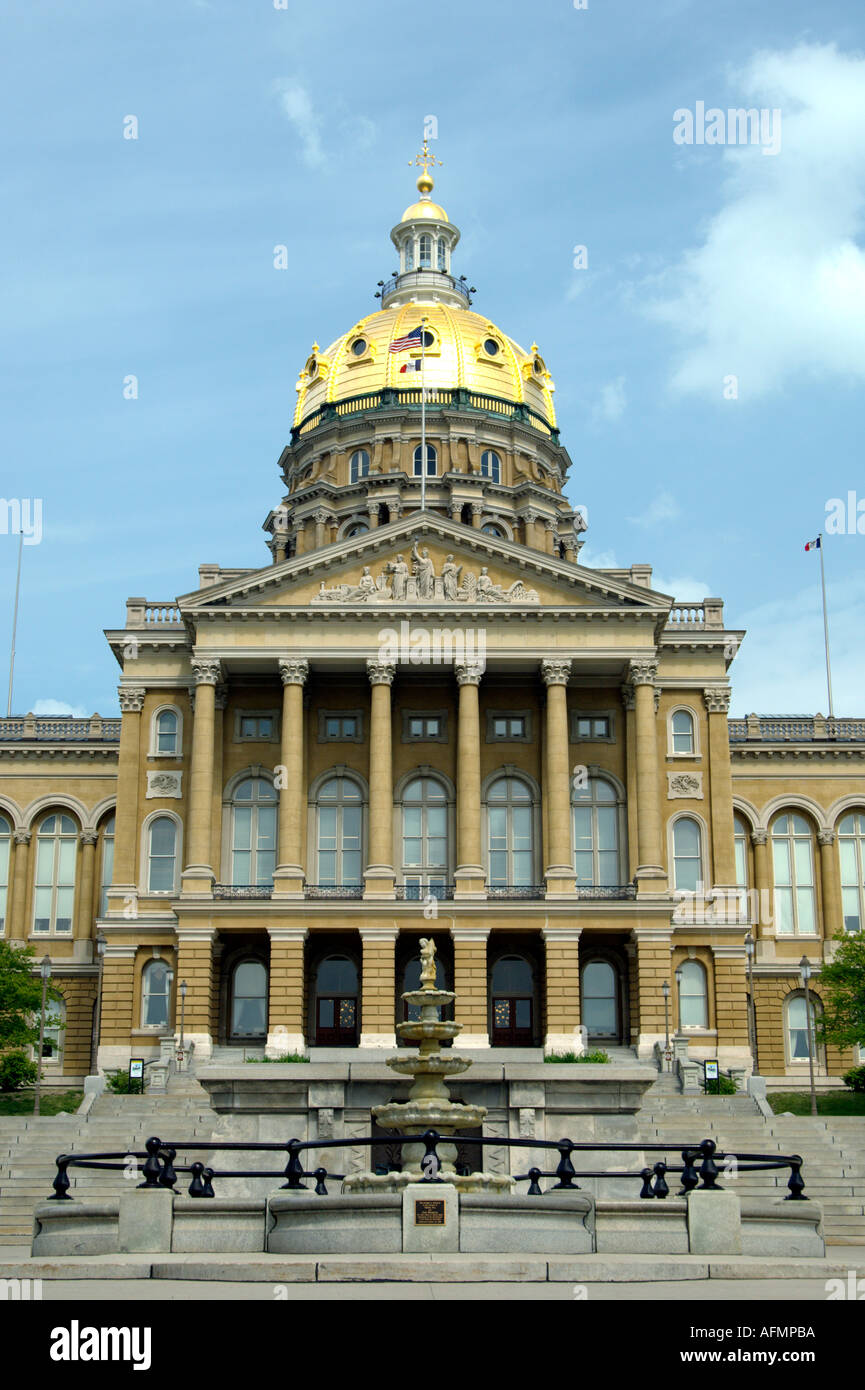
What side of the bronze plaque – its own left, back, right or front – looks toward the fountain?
back

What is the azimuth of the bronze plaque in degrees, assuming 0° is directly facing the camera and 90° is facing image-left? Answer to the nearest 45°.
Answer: approximately 0°

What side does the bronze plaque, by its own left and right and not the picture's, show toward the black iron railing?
back
